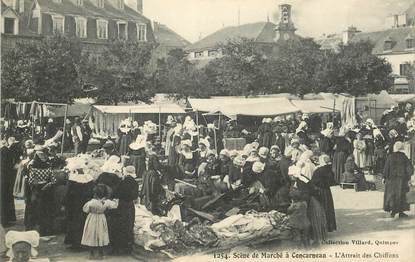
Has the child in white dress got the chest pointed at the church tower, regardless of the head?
yes

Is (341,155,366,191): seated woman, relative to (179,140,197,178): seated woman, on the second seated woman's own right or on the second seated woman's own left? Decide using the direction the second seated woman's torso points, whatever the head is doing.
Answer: on the second seated woman's own left

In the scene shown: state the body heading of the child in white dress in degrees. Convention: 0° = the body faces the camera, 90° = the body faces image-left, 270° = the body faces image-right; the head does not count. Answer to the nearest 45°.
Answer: approximately 180°

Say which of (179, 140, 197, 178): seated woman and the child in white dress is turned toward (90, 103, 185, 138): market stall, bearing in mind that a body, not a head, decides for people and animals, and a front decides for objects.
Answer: the child in white dress

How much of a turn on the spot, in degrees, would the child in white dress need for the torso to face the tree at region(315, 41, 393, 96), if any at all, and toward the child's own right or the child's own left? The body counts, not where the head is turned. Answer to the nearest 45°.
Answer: approximately 45° to the child's own right

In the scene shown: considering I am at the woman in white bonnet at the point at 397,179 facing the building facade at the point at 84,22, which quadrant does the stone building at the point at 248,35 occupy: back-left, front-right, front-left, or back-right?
front-right

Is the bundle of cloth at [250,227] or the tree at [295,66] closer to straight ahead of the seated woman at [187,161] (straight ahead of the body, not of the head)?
the bundle of cloth

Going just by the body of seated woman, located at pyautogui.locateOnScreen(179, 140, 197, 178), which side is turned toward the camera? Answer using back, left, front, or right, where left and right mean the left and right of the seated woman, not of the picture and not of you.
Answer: front

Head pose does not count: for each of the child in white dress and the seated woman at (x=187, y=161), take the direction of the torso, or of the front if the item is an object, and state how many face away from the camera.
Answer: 1

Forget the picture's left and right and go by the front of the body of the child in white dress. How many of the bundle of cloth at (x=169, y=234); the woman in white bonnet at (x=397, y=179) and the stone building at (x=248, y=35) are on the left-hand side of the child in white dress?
0

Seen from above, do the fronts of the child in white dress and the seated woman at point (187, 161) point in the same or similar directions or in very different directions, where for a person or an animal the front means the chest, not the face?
very different directions

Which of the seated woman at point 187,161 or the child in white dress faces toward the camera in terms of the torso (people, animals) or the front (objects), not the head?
the seated woman
